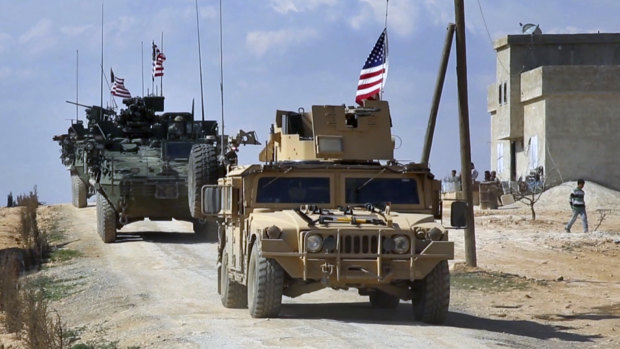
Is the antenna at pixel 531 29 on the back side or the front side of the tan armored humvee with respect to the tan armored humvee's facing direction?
on the back side

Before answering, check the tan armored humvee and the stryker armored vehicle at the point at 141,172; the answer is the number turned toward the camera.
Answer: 2

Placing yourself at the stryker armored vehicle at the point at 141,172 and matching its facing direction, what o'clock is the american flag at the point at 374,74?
The american flag is roughly at 11 o'clock from the stryker armored vehicle.

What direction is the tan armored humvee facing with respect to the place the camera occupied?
facing the viewer

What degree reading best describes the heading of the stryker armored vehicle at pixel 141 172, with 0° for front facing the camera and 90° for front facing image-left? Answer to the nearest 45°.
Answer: approximately 0°

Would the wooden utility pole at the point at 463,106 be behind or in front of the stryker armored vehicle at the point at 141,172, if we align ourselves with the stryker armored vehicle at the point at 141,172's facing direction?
in front
